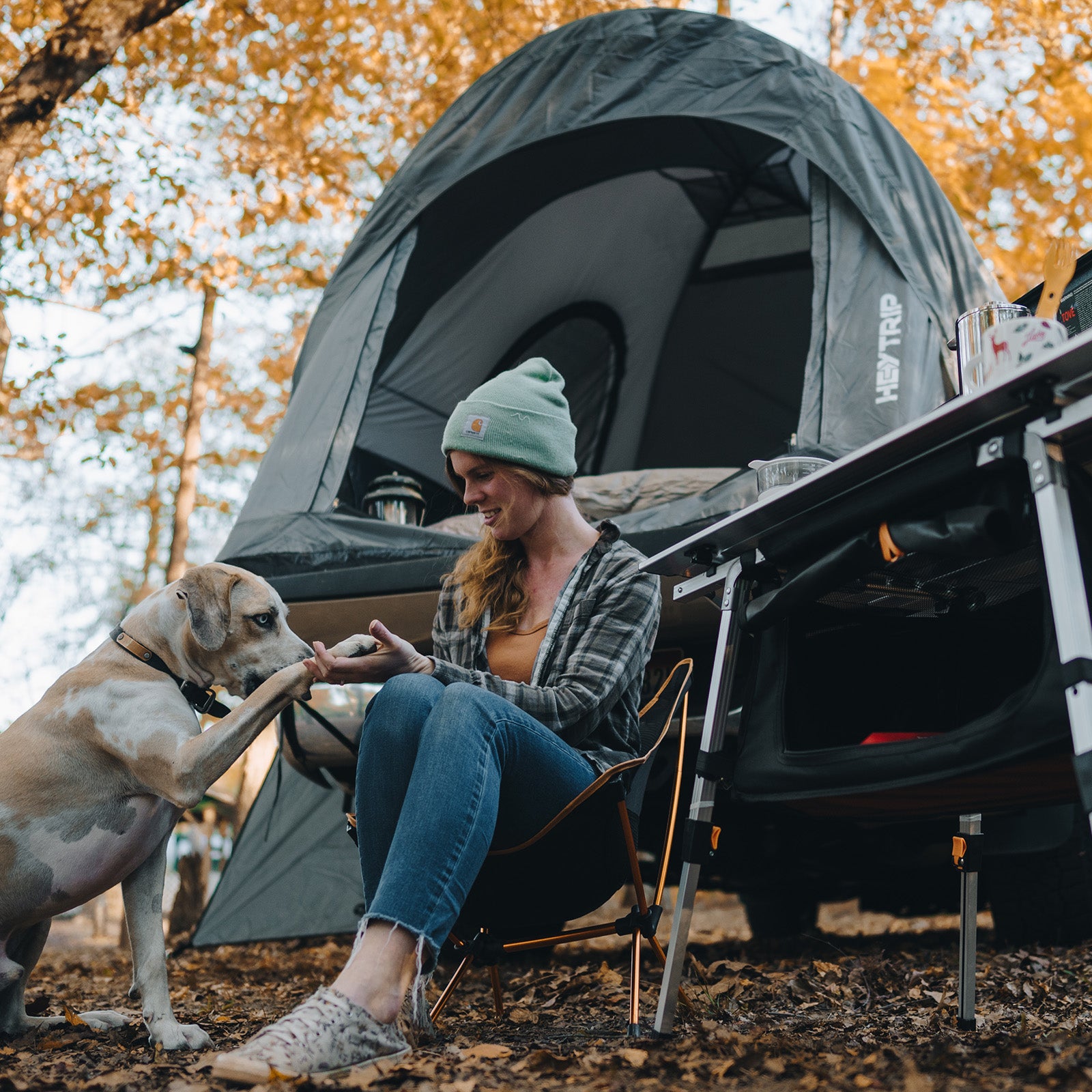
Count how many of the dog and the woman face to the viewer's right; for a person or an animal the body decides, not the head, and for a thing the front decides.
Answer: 1

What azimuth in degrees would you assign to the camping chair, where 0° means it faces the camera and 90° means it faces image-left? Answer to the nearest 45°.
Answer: approximately 90°

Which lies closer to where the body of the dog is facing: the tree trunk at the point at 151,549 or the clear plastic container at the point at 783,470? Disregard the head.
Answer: the clear plastic container

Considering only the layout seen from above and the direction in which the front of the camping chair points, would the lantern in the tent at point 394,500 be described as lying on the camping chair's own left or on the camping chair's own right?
on the camping chair's own right

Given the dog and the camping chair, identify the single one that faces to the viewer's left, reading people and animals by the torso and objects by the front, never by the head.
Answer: the camping chair

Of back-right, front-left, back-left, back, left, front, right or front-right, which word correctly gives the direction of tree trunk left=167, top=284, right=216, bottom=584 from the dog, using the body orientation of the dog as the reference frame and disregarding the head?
left

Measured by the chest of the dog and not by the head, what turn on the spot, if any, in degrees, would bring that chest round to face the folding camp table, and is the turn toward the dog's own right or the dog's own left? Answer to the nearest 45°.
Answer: approximately 45° to the dog's own right

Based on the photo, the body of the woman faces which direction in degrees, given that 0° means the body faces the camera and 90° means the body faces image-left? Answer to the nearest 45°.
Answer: approximately 45°

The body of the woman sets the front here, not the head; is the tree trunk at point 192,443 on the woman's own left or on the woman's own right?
on the woman's own right

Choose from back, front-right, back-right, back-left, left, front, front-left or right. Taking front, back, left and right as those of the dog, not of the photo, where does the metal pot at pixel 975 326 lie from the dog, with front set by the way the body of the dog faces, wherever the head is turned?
front-right

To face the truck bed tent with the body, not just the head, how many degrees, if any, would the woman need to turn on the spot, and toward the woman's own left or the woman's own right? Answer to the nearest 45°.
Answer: approximately 135° to the woman's own right

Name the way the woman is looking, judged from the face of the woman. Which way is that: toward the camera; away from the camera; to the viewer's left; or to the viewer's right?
to the viewer's left

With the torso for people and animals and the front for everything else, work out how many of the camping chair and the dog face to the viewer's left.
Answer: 1

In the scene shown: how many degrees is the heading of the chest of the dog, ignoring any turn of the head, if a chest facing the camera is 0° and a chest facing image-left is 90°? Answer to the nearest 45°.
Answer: approximately 270°
